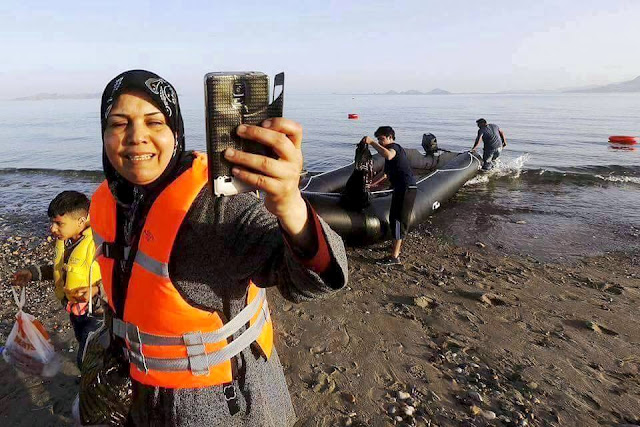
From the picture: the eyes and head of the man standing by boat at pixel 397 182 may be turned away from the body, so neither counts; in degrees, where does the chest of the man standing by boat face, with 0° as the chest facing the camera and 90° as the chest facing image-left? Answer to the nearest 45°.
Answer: approximately 90°

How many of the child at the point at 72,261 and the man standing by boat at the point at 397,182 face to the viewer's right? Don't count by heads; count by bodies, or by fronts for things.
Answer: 0

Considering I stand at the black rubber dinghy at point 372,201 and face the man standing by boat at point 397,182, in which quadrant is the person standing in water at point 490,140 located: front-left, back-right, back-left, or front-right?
back-left

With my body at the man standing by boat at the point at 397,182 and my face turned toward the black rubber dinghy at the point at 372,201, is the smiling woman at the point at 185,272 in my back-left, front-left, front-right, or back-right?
back-left

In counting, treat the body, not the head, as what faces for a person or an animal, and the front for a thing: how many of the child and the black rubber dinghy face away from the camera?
0

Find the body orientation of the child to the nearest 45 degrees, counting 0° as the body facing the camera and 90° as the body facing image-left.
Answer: approximately 45°

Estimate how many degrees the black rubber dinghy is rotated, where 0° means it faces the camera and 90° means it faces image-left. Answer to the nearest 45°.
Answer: approximately 45°
